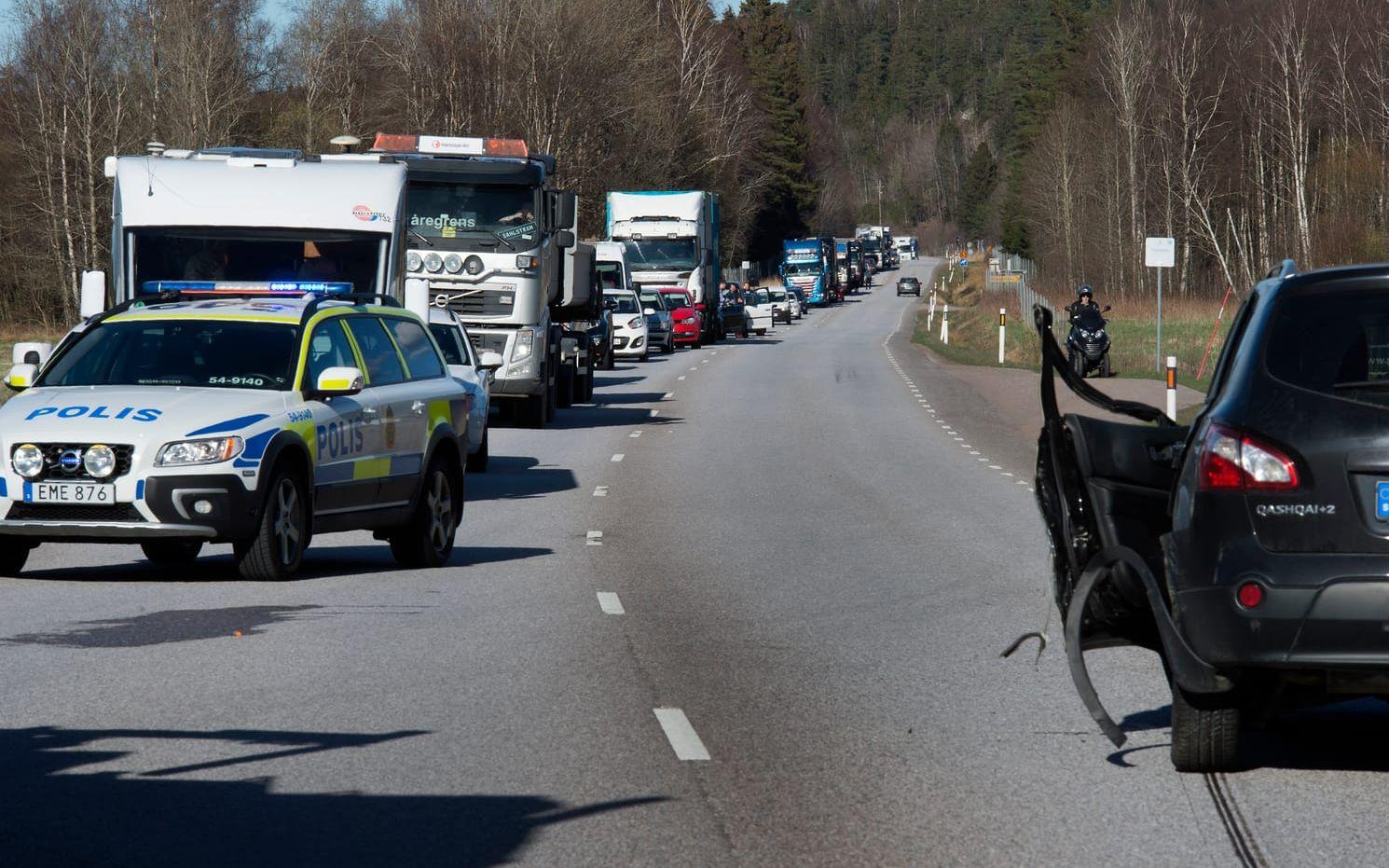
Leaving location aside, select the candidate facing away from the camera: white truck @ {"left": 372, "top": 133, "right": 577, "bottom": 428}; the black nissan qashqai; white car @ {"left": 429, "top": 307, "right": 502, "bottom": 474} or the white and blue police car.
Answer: the black nissan qashqai

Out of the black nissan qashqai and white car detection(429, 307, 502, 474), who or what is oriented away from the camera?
the black nissan qashqai

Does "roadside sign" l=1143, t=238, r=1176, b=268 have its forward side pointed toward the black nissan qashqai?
yes

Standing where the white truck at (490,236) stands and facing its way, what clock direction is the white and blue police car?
The white and blue police car is roughly at 12 o'clock from the white truck.

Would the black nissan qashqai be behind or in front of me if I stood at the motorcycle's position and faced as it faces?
in front

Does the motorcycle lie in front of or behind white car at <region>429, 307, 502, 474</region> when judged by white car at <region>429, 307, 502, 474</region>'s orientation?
behind

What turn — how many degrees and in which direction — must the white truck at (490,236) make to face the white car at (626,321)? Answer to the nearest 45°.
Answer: approximately 180°

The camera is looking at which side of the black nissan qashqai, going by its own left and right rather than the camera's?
back
